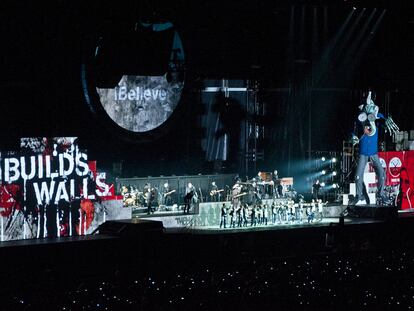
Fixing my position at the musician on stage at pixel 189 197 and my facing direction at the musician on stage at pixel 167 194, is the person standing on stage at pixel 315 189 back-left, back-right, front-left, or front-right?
back-right

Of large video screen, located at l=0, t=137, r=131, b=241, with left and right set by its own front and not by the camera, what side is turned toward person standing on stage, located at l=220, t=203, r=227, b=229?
left

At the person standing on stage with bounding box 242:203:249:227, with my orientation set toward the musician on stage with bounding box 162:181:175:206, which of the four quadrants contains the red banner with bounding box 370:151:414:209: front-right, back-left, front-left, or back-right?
back-right

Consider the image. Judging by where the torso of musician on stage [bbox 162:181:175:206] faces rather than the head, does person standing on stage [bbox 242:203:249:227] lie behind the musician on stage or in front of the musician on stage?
in front

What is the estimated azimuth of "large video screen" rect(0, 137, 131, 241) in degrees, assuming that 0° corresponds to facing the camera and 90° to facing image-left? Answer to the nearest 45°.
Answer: approximately 0°

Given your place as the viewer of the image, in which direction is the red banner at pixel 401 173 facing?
facing the viewer

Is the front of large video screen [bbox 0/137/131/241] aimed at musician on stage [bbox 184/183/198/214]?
no

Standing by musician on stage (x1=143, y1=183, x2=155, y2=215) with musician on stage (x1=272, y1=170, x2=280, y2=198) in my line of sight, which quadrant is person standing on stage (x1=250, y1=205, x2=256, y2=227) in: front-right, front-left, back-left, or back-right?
front-right

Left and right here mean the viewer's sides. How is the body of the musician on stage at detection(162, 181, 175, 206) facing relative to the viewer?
facing the viewer and to the right of the viewer

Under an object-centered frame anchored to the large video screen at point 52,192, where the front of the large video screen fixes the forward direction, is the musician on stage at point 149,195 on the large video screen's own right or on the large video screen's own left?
on the large video screen's own left

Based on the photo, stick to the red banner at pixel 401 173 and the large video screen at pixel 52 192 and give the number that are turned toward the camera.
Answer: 2
